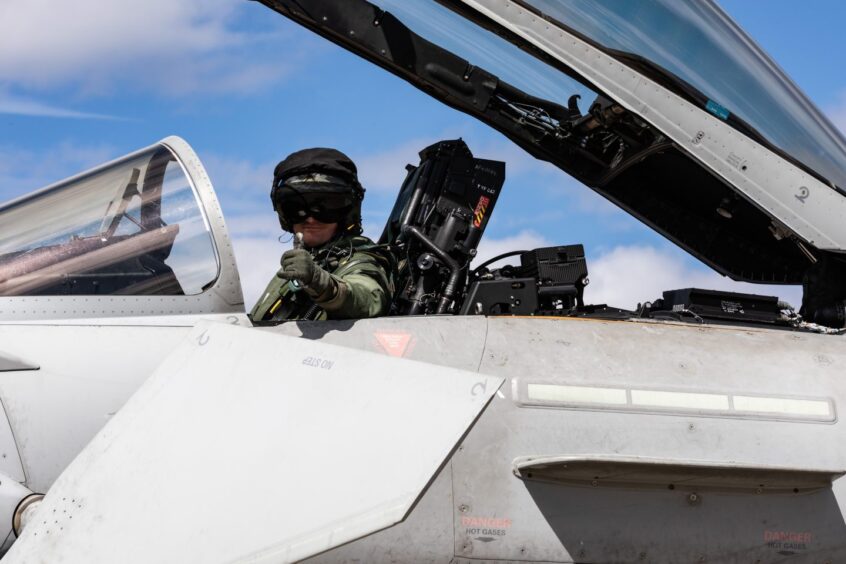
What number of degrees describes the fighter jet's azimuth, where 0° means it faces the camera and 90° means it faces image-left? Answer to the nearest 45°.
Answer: approximately 90°
